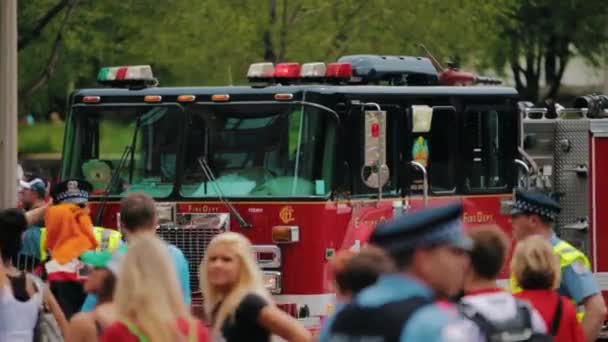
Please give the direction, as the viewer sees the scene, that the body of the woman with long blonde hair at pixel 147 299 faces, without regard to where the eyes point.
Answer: away from the camera

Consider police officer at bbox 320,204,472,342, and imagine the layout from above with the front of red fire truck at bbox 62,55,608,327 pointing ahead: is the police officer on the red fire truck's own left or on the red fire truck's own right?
on the red fire truck's own left

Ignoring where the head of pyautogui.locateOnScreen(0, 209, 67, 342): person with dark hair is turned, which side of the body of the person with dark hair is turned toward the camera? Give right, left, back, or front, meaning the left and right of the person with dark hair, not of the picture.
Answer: back

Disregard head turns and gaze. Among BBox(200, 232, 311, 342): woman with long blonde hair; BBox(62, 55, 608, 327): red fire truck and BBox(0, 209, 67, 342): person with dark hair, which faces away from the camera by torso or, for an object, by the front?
the person with dark hair

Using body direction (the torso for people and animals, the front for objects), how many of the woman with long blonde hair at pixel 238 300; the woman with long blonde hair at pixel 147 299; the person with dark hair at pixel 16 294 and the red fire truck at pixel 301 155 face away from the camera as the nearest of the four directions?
2

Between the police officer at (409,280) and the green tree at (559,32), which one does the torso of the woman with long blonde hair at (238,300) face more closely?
the police officer

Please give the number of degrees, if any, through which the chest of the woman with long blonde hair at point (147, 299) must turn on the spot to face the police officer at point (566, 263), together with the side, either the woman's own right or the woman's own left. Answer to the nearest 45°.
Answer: approximately 45° to the woman's own right

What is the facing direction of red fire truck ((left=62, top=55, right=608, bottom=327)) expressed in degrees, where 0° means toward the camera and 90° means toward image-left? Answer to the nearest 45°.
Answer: approximately 45°
